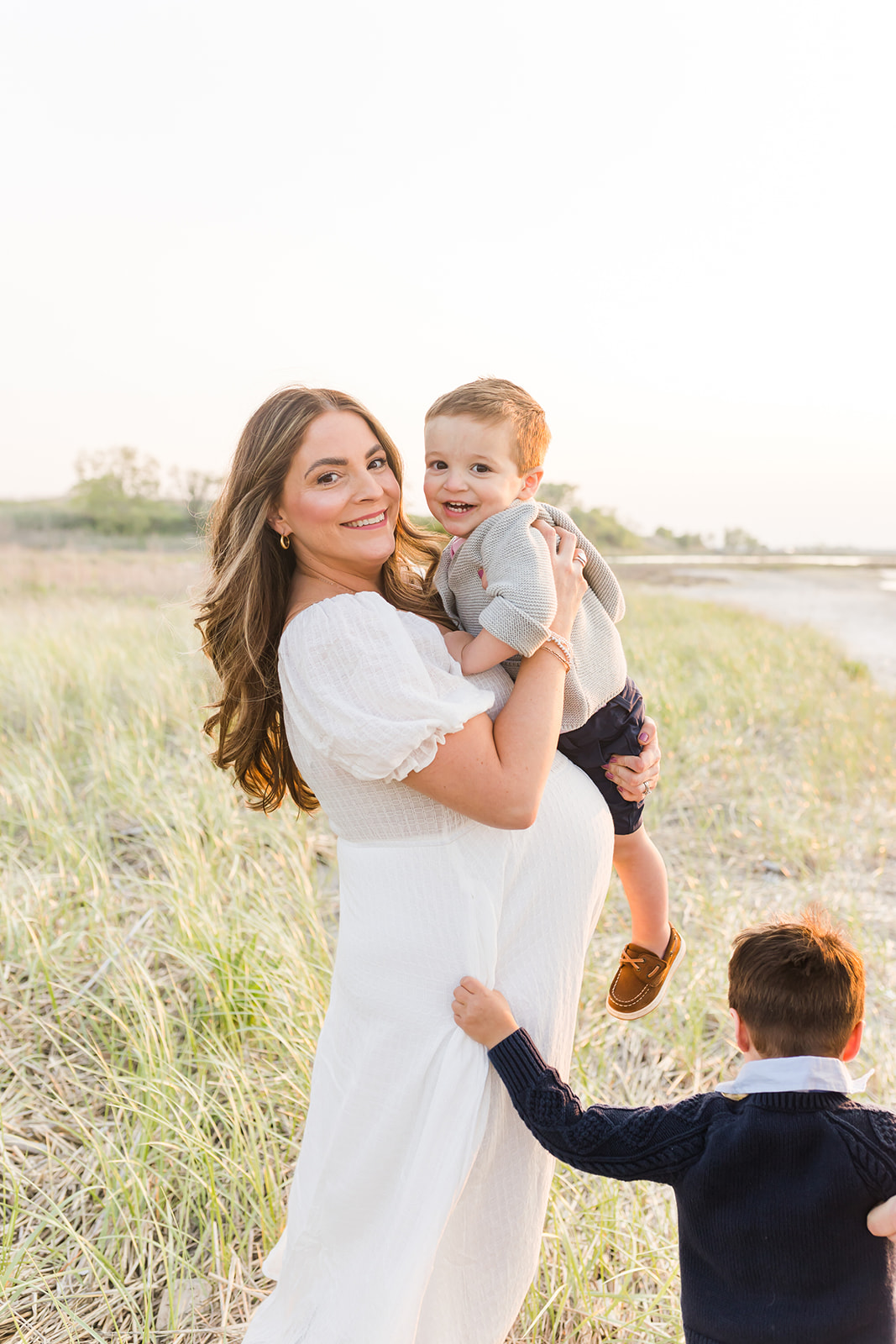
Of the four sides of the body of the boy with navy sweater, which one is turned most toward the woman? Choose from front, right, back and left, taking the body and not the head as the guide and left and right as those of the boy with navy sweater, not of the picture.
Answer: left

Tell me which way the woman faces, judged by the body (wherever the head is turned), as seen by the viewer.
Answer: to the viewer's right

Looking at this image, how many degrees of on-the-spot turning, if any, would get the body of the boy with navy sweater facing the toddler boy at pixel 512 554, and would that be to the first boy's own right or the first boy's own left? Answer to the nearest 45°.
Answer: approximately 45° to the first boy's own left

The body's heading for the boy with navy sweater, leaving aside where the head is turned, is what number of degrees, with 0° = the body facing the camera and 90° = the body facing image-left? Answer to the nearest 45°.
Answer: approximately 180°

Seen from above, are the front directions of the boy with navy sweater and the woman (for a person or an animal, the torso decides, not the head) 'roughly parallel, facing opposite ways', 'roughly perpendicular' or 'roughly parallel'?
roughly perpendicular

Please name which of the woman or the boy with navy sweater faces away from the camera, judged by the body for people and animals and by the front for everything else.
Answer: the boy with navy sweater

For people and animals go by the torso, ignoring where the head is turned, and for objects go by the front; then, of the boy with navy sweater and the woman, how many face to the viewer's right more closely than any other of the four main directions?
1
